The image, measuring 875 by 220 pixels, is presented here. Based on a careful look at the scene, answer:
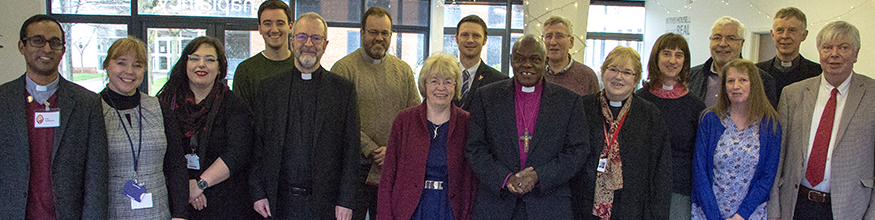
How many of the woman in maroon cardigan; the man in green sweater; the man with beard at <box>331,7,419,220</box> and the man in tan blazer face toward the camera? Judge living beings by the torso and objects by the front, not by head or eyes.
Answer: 4

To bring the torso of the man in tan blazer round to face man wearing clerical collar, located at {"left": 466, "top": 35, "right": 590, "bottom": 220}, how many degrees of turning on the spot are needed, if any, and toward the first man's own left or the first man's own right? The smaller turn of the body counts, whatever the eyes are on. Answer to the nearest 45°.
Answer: approximately 45° to the first man's own right

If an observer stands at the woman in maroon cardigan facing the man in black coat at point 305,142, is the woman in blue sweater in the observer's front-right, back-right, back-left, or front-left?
back-right

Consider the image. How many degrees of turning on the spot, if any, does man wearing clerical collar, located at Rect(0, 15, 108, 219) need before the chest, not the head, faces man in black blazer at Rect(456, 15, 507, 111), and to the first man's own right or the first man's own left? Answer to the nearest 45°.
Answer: approximately 90° to the first man's own left

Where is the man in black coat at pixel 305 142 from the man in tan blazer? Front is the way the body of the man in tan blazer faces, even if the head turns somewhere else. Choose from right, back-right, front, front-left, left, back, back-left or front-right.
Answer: front-right

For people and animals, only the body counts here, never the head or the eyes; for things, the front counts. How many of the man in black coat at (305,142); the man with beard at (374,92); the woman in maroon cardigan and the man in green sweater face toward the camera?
4

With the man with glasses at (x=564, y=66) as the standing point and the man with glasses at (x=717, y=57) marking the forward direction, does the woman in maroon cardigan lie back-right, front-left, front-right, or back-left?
back-right

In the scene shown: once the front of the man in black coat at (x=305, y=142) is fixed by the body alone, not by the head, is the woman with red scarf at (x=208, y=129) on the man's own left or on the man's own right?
on the man's own right

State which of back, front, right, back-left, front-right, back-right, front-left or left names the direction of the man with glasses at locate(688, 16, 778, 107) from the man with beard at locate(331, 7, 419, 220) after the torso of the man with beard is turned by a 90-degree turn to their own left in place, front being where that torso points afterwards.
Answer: front

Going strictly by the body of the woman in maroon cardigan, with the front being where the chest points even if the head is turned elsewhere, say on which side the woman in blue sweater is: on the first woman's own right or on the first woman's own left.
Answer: on the first woman's own left

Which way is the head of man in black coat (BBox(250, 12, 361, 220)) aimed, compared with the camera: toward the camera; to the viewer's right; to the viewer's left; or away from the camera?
toward the camera

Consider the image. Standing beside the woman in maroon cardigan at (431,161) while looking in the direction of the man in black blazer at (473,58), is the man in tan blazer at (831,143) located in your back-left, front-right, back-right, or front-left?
front-right

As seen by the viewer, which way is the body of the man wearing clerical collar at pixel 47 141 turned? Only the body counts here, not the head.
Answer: toward the camera

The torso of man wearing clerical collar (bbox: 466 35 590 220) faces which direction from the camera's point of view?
toward the camera

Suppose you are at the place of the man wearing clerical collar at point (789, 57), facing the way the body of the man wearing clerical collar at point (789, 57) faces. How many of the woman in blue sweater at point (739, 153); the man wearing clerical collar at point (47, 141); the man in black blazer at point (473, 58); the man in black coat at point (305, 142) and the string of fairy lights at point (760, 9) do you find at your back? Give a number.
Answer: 1

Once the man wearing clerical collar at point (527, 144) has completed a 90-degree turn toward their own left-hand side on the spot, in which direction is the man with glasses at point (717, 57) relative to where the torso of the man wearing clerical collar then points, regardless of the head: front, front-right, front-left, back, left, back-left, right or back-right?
front-left

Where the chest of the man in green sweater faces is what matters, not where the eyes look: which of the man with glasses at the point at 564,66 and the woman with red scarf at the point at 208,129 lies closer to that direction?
the woman with red scarf

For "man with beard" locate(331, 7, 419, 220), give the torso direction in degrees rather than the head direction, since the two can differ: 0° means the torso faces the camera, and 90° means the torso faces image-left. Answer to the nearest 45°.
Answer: approximately 0°

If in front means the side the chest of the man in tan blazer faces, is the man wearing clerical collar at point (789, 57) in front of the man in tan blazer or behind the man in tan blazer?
behind

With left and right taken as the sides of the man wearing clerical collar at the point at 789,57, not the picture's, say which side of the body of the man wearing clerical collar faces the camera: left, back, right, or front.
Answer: front
